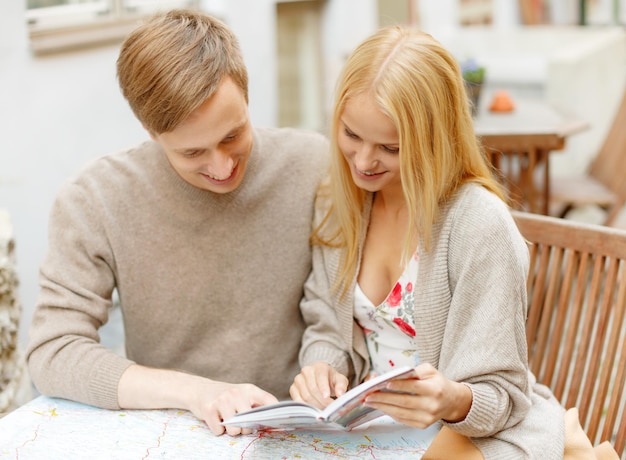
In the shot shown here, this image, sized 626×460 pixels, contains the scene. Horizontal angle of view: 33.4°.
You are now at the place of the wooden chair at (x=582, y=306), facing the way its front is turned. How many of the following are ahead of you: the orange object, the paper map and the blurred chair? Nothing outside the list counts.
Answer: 1

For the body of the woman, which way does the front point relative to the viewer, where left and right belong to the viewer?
facing the viewer and to the left of the viewer

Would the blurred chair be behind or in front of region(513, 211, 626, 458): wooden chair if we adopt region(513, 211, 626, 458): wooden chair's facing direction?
behind

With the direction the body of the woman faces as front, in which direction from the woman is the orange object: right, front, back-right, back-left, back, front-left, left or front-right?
back-right

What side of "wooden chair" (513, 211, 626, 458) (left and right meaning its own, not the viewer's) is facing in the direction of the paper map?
front

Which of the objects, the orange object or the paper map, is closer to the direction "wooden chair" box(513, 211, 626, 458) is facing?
the paper map

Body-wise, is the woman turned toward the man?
no

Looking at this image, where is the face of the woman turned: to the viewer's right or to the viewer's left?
to the viewer's left

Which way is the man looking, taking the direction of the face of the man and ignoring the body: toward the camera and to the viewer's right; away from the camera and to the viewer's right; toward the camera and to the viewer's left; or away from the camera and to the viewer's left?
toward the camera and to the viewer's right

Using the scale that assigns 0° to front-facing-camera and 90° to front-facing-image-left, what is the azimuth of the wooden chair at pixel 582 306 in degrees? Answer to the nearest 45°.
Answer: approximately 45°

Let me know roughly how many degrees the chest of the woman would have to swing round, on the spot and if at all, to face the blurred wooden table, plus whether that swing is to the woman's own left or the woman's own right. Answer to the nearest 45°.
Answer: approximately 135° to the woman's own right

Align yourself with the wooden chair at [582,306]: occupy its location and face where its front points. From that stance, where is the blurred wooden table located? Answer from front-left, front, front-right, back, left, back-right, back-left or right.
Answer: back-right
